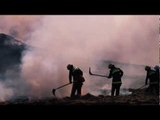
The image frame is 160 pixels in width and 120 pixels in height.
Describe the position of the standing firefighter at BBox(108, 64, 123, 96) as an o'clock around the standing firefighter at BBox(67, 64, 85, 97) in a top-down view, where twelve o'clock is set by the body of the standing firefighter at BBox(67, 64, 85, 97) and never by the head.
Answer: the standing firefighter at BBox(108, 64, 123, 96) is roughly at 6 o'clock from the standing firefighter at BBox(67, 64, 85, 97).

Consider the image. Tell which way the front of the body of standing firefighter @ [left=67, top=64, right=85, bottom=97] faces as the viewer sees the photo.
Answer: to the viewer's left

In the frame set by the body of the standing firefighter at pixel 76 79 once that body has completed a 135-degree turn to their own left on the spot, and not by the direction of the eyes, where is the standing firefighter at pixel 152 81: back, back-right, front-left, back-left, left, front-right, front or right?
front-left
